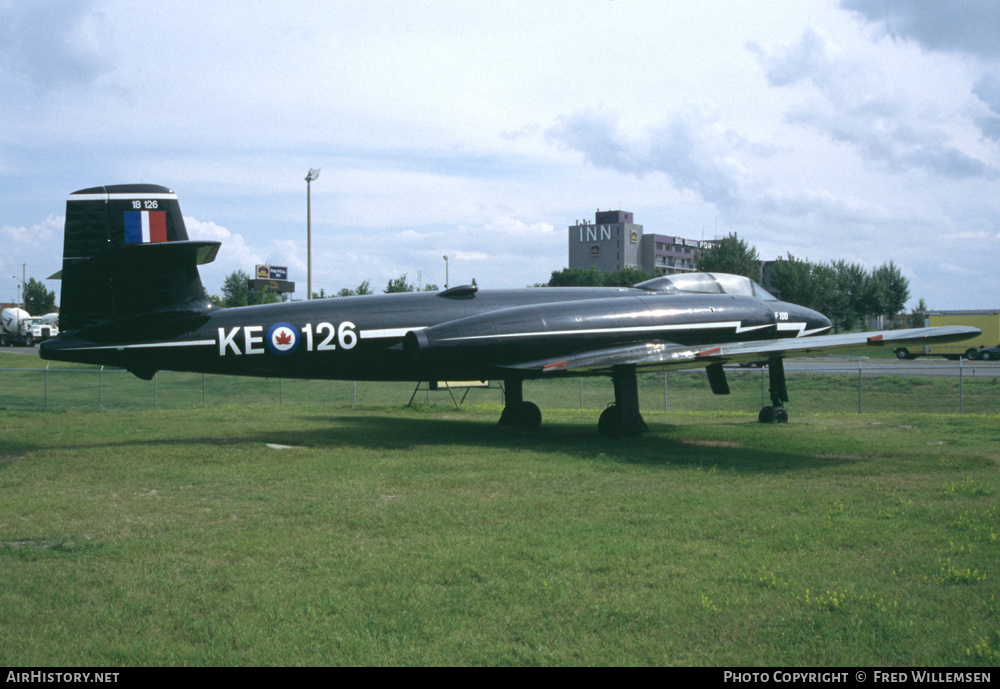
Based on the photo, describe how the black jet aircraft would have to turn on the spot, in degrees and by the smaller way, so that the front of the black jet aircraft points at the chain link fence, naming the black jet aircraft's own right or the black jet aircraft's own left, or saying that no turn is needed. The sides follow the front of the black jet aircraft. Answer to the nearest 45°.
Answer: approximately 45° to the black jet aircraft's own left

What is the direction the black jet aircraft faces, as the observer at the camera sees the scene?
facing away from the viewer and to the right of the viewer

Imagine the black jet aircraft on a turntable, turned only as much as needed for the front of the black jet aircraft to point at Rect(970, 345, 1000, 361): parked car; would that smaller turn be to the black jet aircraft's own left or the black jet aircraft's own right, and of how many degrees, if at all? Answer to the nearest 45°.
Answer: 0° — it already faces it
